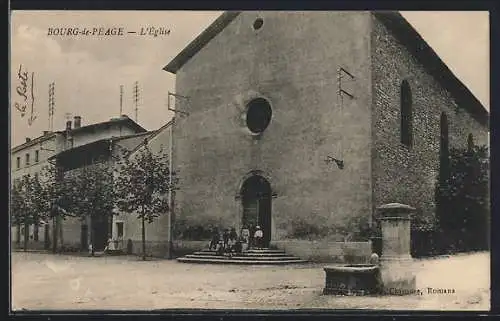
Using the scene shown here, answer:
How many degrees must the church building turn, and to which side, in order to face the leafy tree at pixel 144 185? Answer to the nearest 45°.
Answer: approximately 45° to its right

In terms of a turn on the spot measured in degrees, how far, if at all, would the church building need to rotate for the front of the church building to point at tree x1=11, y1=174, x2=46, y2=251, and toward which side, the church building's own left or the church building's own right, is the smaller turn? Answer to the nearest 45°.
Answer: approximately 45° to the church building's own right

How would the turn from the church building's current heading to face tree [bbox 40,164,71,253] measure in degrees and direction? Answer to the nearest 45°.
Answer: approximately 45° to its right

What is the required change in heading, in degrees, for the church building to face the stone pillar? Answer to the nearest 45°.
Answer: approximately 90° to its left

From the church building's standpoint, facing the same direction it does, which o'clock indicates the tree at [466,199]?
The tree is roughly at 8 o'clock from the church building.

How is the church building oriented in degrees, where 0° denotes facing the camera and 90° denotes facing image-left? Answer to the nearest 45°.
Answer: approximately 45°
